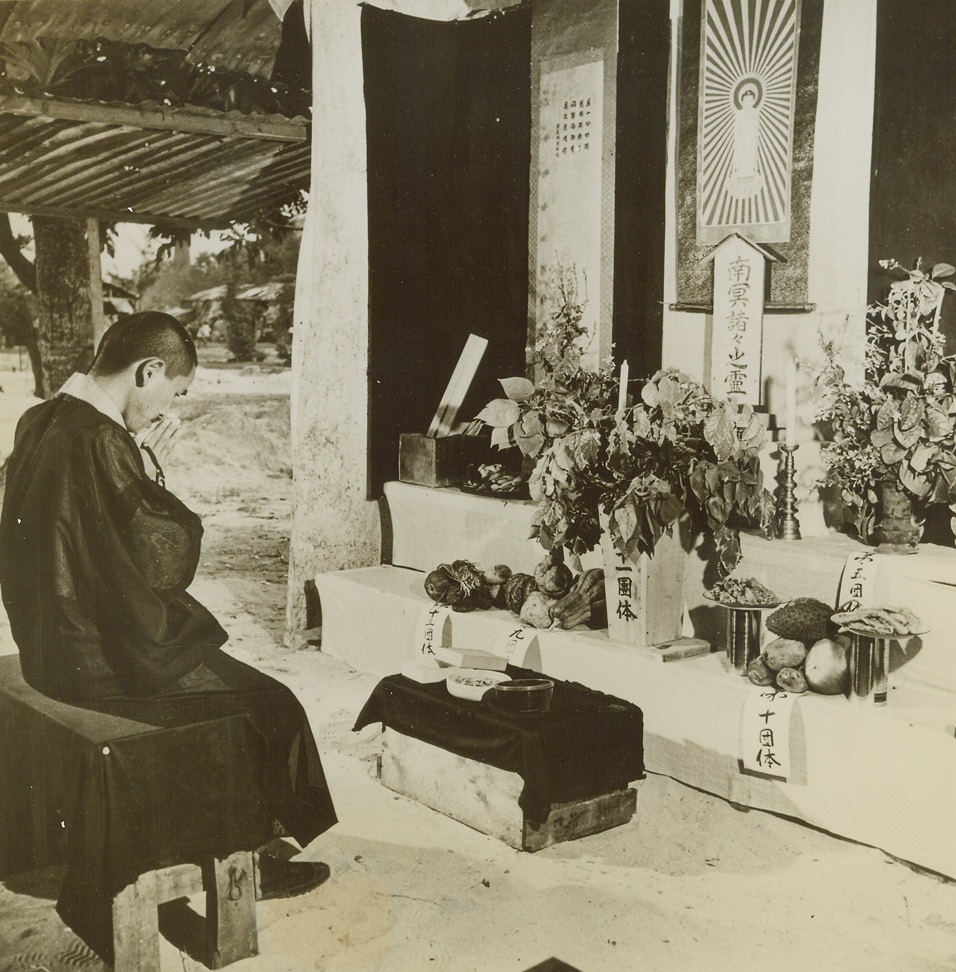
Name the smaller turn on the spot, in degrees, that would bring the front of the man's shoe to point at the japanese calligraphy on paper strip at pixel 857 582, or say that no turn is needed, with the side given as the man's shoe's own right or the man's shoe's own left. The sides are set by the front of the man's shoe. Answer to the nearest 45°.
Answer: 0° — it already faces it

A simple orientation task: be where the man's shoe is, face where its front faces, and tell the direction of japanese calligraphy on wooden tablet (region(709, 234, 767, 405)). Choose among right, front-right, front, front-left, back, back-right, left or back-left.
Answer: front-left

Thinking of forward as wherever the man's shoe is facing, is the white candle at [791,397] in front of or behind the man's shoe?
in front

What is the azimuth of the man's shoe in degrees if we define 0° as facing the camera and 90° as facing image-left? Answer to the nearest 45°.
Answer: approximately 270°

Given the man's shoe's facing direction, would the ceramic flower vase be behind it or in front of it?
in front

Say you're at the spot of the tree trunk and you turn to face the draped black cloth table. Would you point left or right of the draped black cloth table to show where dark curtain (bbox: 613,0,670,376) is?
left

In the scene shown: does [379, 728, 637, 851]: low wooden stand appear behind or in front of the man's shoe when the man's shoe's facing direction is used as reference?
in front

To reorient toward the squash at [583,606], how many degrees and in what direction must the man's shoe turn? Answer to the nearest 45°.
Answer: approximately 45° to its left

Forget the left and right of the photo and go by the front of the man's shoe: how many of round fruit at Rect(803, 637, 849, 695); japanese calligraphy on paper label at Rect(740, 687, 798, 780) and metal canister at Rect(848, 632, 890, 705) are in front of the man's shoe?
3

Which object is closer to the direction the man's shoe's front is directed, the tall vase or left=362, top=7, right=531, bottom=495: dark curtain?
the tall vase
